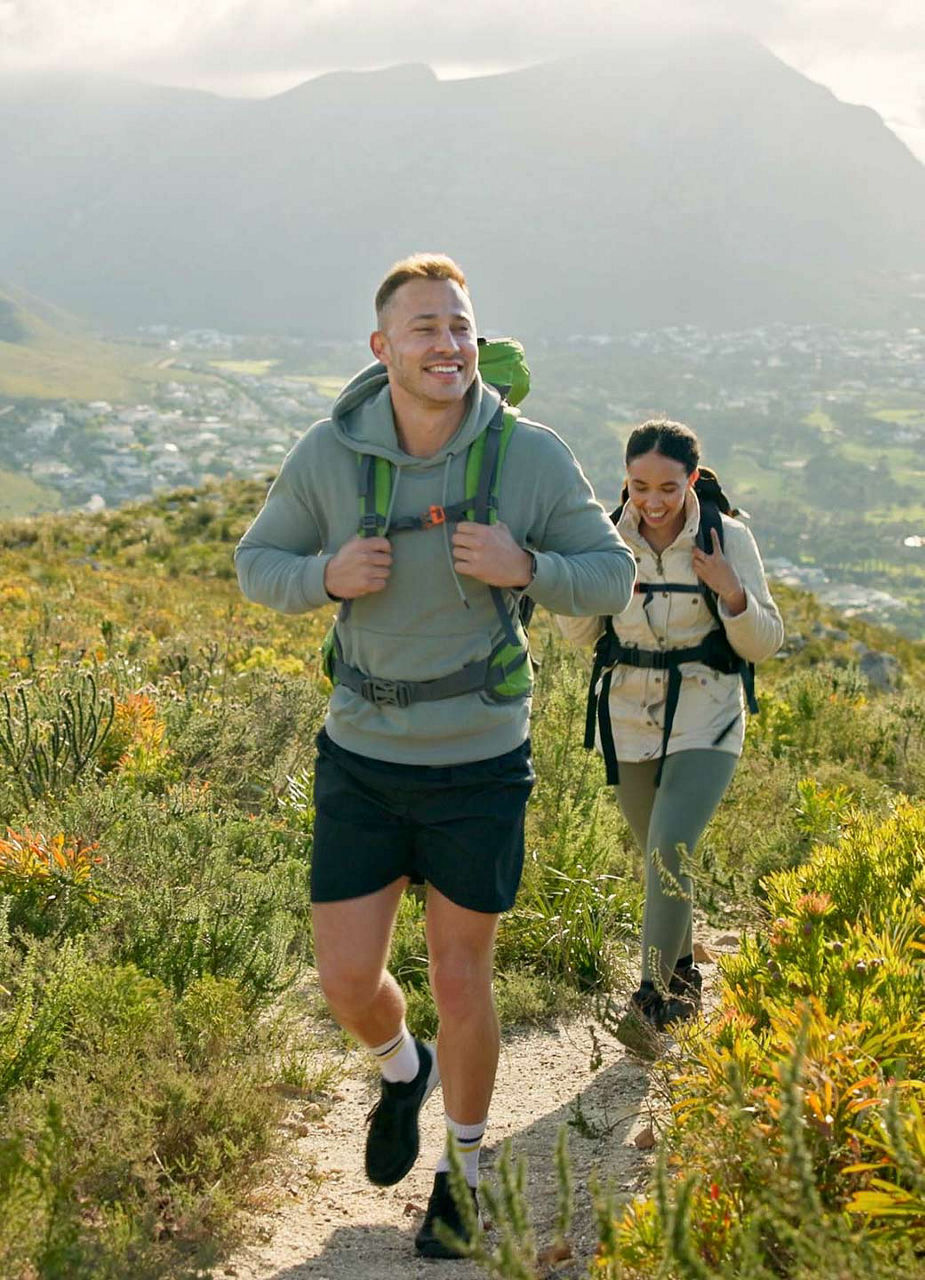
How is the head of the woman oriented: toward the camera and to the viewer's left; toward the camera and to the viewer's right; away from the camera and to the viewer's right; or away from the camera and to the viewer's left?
toward the camera and to the viewer's left

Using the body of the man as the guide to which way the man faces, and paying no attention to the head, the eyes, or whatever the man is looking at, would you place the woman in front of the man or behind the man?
behind

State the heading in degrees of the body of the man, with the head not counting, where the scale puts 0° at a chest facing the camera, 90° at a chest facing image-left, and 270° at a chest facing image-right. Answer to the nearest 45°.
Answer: approximately 0°

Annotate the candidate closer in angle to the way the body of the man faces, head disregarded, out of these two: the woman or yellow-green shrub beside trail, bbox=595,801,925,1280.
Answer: the yellow-green shrub beside trail

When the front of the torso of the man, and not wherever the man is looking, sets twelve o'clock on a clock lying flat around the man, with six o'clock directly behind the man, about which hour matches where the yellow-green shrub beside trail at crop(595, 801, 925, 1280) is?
The yellow-green shrub beside trail is roughly at 9 o'clock from the man.
